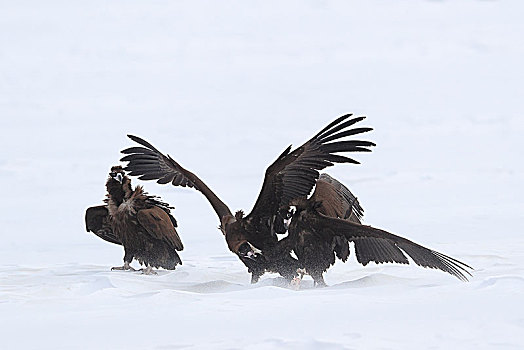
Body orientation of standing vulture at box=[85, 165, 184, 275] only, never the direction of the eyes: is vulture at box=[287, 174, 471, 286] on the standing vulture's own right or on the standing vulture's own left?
on the standing vulture's own left

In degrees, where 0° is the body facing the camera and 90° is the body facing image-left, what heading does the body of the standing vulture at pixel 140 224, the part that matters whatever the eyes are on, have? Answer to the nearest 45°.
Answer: approximately 45°
